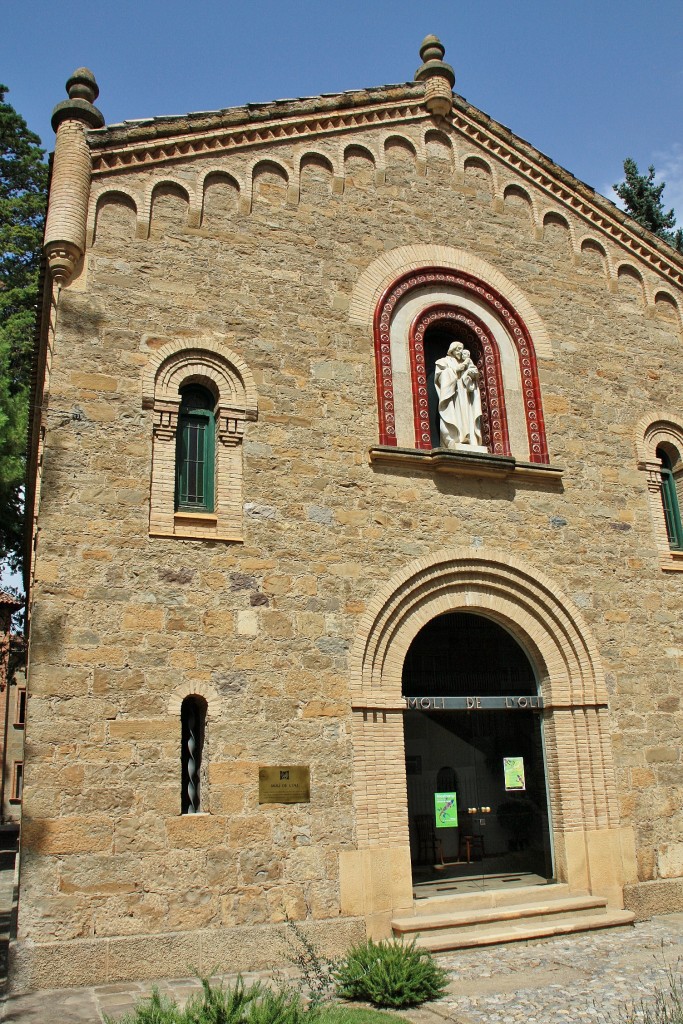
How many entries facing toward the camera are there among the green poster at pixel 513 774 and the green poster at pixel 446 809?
2

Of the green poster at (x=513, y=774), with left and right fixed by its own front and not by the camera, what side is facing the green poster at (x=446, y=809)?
right

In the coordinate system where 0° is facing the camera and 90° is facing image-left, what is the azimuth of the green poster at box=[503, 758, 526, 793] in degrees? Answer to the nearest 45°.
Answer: approximately 0°

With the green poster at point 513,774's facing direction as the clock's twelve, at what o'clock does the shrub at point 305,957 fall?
The shrub is roughly at 1 o'clock from the green poster.

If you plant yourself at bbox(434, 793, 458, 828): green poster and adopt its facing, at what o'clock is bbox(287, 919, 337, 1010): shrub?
The shrub is roughly at 1 o'clock from the green poster.

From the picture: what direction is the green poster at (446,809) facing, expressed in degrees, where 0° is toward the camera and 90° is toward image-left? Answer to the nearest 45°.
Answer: approximately 0°

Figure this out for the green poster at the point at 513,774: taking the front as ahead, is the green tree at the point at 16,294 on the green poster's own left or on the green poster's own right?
on the green poster's own right

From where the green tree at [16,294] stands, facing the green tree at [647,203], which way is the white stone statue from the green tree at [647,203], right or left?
right
